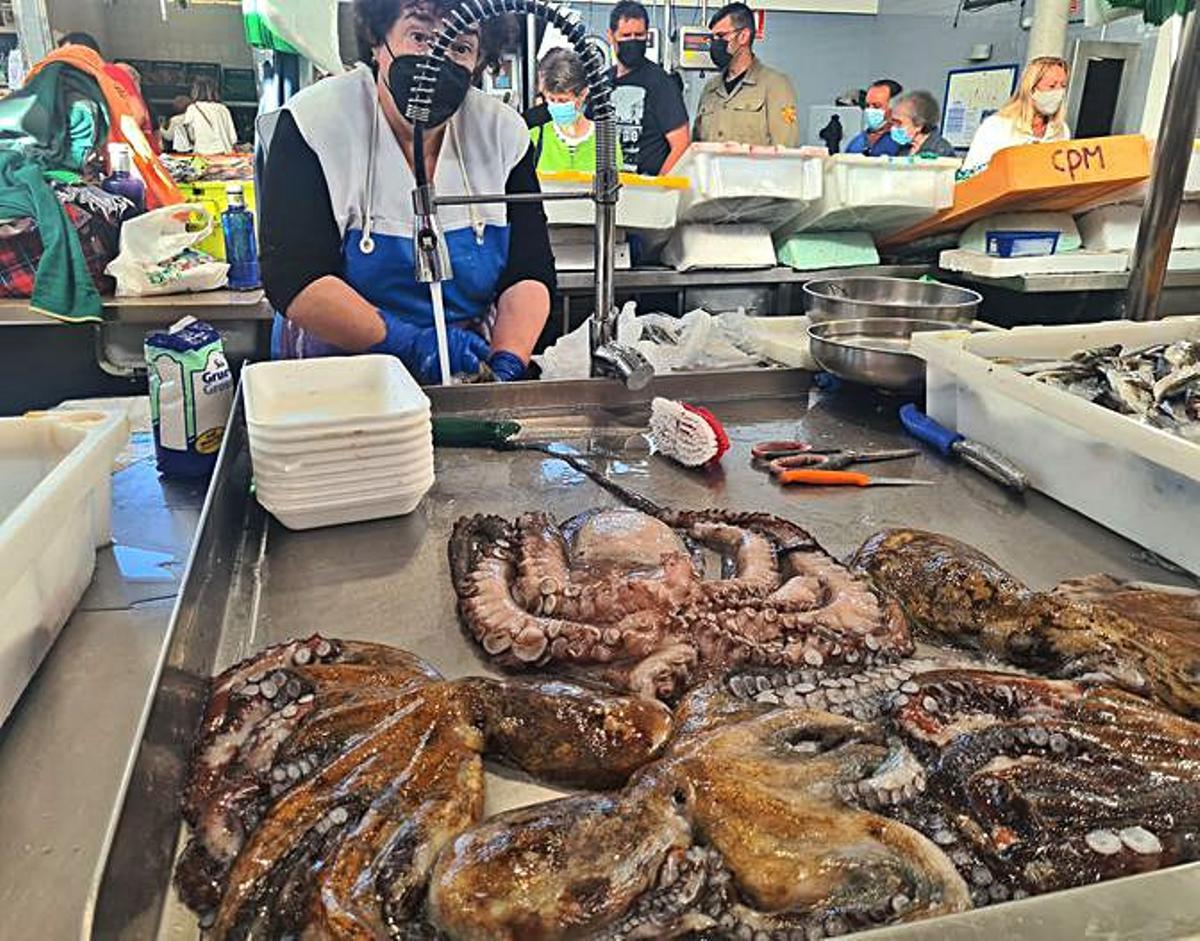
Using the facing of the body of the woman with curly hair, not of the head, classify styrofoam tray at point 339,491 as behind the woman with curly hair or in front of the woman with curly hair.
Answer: in front

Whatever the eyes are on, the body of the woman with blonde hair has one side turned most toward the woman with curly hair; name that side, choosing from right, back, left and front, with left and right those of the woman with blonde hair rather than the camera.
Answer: right

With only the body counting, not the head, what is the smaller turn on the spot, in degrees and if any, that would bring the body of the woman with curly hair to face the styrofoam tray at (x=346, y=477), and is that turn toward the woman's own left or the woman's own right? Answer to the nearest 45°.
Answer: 0° — they already face it

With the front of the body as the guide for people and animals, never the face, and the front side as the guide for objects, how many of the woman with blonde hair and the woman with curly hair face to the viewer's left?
0
